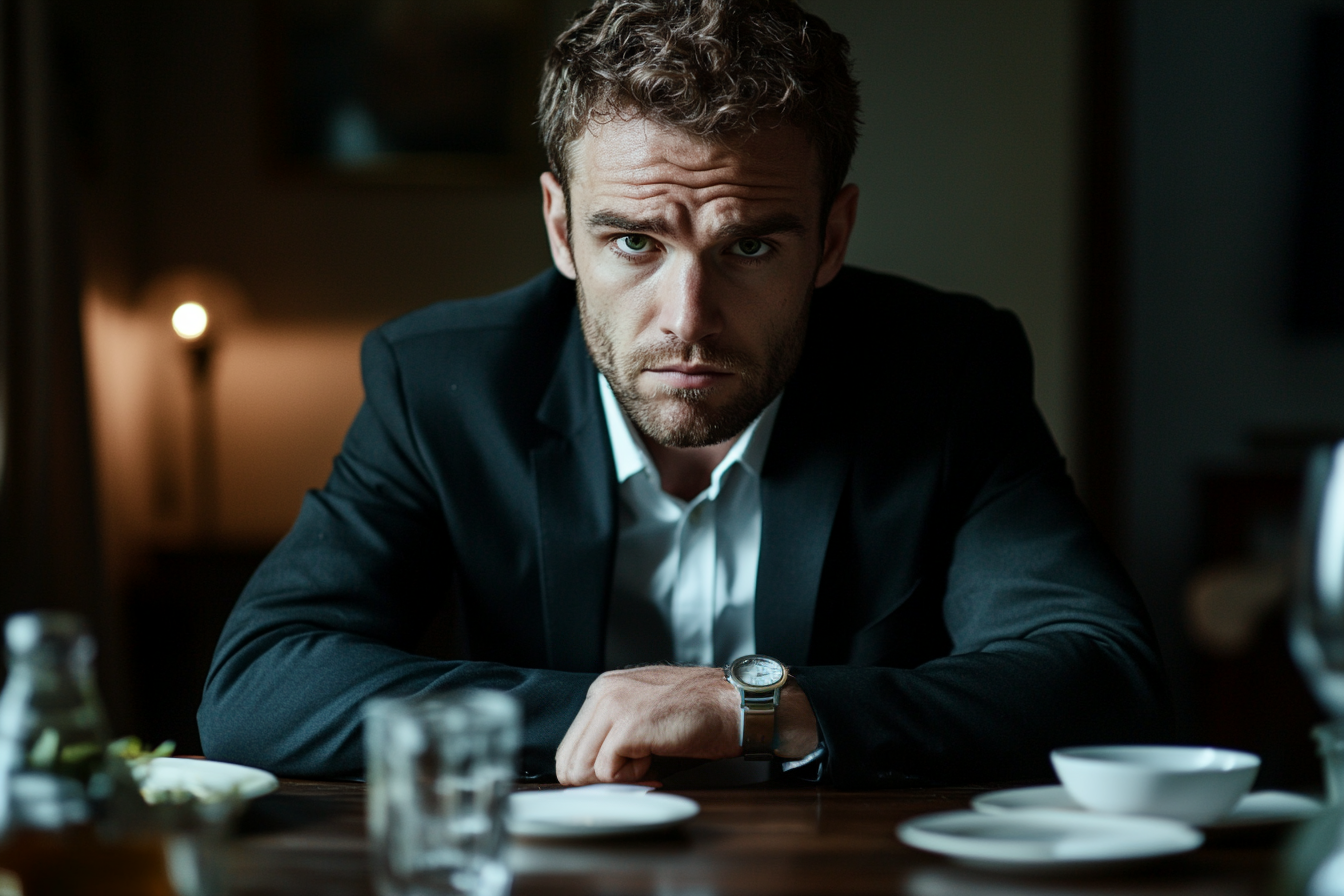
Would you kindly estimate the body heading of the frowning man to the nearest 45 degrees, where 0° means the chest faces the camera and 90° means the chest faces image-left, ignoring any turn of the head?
approximately 0°

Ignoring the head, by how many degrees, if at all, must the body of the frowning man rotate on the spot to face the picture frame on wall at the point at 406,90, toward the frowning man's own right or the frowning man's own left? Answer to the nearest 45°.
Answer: approximately 180°

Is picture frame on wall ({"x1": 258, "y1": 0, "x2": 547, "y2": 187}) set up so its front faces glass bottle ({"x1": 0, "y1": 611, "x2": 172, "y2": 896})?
yes

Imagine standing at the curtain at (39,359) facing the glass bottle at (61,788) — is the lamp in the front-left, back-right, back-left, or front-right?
back-left

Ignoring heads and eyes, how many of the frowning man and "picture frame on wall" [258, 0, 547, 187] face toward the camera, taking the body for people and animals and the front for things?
2
